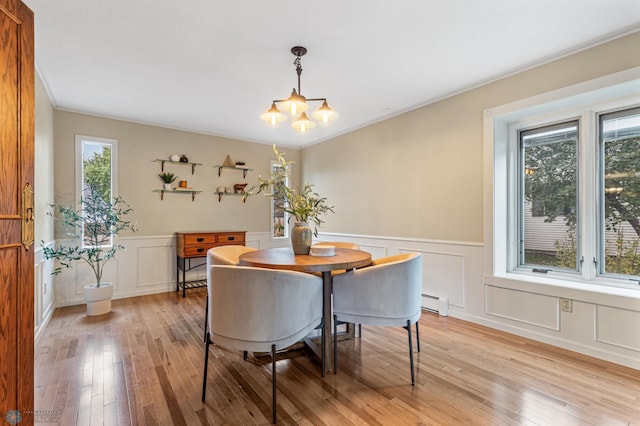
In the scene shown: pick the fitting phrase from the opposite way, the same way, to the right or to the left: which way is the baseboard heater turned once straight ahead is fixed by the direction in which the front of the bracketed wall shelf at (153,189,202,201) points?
to the right

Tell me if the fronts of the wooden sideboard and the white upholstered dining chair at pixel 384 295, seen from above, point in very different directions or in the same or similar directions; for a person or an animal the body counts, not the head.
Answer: very different directions

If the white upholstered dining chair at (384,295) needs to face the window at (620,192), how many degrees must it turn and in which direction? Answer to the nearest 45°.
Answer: approximately 135° to its right

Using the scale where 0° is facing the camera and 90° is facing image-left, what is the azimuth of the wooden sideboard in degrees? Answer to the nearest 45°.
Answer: approximately 0°

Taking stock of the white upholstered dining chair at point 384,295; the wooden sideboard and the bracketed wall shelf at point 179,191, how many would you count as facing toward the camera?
2

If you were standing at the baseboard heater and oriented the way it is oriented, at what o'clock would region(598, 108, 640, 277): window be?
The window is roughly at 8 o'clock from the baseboard heater.

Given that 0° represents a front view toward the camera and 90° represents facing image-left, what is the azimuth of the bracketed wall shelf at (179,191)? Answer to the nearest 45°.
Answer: approximately 0°

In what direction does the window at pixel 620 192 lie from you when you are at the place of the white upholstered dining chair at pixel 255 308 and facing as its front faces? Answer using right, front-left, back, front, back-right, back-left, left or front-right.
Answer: front-right

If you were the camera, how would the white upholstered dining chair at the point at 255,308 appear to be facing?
facing away from the viewer and to the right of the viewer

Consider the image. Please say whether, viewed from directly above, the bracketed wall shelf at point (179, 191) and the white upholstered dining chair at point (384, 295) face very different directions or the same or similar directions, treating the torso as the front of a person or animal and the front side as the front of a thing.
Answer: very different directions

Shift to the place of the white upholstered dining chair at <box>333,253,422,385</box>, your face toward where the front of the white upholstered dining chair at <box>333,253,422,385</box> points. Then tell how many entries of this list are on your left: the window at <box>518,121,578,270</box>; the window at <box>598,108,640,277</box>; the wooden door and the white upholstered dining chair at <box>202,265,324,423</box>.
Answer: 2

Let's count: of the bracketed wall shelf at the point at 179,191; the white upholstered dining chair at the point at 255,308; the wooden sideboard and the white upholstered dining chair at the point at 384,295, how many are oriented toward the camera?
2

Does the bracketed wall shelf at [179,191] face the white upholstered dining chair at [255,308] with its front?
yes
